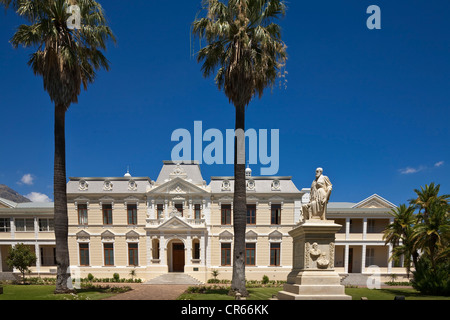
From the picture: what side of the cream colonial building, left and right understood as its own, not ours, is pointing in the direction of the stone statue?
front

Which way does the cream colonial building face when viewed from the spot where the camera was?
facing the viewer

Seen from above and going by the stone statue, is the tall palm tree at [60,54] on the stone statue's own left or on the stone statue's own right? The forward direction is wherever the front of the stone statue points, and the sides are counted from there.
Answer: on the stone statue's own right

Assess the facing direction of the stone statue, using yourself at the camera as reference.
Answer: facing the viewer and to the left of the viewer

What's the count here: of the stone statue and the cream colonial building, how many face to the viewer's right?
0

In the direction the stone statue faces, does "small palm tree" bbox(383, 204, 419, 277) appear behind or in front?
behind

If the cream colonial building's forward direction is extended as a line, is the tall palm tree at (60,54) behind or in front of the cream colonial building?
in front
